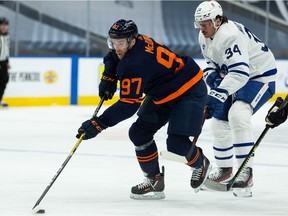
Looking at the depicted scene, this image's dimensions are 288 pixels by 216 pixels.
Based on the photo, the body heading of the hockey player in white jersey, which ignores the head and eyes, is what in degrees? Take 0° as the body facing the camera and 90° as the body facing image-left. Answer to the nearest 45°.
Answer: approximately 45°

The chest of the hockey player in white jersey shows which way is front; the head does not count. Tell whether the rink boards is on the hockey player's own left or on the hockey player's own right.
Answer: on the hockey player's own right

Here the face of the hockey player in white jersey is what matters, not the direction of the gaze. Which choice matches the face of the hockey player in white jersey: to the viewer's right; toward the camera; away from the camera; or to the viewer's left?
to the viewer's left
